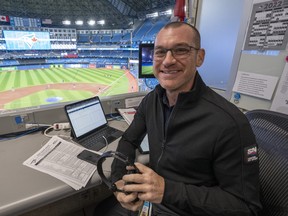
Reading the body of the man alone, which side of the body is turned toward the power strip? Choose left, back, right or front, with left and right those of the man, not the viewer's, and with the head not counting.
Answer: right

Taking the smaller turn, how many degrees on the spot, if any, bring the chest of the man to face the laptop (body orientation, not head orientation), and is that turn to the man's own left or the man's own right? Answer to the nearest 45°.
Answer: approximately 90° to the man's own right

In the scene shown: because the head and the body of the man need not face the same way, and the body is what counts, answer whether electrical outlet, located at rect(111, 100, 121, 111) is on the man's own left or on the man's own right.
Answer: on the man's own right

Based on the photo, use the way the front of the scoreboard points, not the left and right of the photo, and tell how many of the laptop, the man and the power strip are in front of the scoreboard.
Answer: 3

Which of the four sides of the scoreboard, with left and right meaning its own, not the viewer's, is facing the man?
front

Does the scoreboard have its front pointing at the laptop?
yes

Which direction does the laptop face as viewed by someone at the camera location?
facing the viewer and to the right of the viewer

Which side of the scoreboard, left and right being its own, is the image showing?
front

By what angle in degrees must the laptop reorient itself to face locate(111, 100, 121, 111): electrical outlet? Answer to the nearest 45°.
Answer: approximately 90° to its left

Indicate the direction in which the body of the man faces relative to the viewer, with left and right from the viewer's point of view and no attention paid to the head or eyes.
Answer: facing the viewer and to the left of the viewer

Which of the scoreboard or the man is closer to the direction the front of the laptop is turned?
the man
